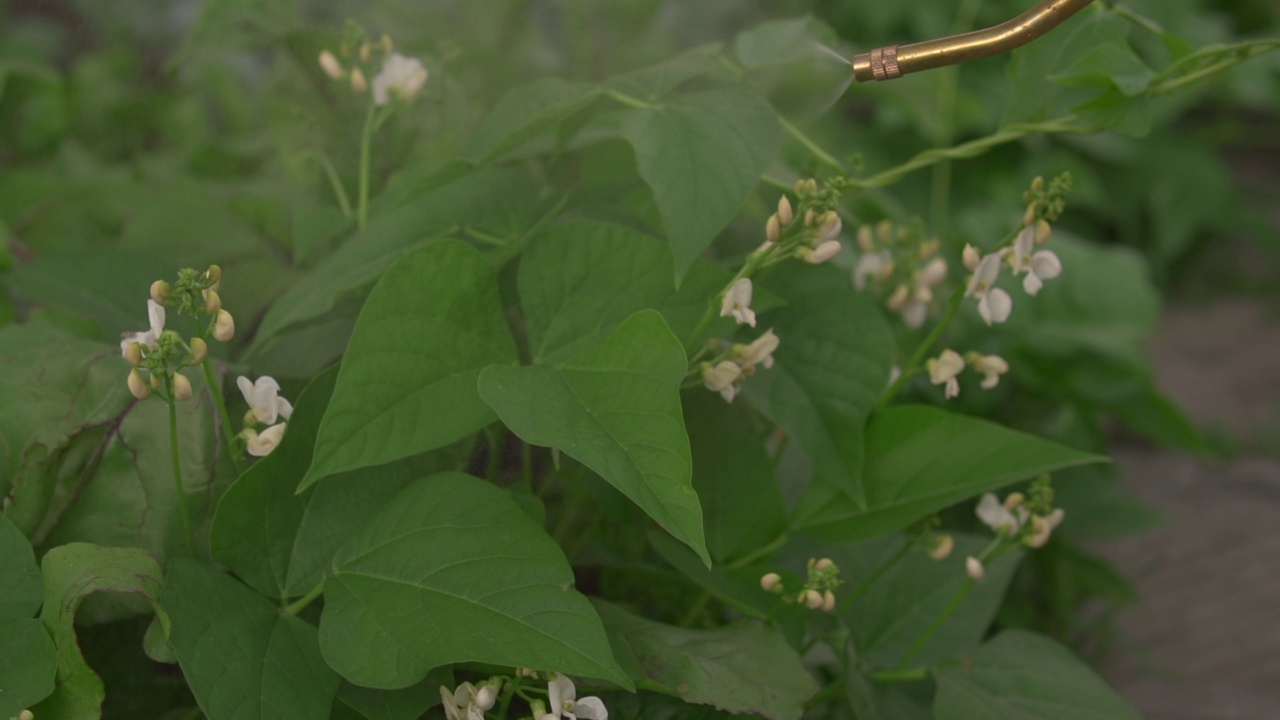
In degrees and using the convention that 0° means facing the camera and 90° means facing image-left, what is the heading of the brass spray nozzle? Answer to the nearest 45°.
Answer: approximately 90°
